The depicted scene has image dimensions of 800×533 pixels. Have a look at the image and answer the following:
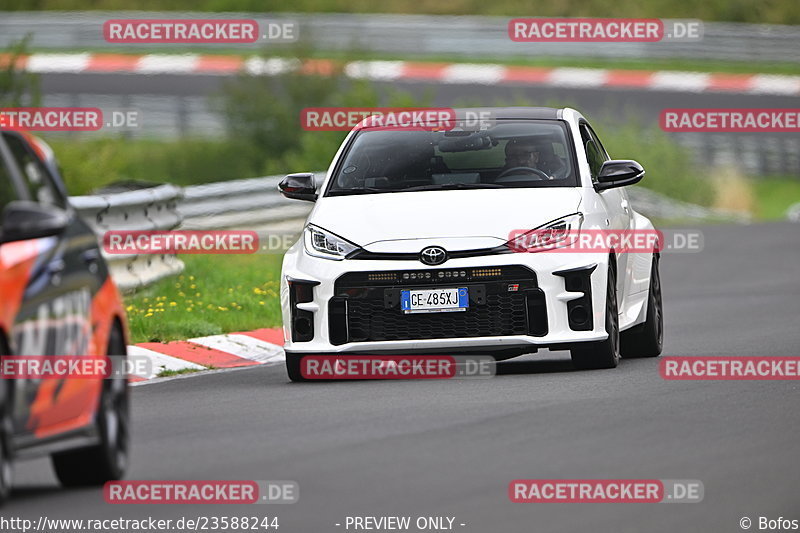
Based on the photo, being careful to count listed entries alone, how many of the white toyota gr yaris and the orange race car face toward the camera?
2

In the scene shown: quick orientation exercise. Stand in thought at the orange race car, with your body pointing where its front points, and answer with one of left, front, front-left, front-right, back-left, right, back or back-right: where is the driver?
back-left

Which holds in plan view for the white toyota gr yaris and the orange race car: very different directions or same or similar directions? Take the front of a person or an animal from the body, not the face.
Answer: same or similar directions

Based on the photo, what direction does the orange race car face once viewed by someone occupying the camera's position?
facing the viewer

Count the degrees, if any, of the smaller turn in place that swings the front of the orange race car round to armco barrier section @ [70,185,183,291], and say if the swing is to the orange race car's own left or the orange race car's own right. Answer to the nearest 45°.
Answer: approximately 180°

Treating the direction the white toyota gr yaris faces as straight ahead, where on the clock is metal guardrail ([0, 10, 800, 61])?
The metal guardrail is roughly at 6 o'clock from the white toyota gr yaris.

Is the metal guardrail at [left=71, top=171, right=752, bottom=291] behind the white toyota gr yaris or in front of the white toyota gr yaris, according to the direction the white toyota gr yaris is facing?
behind

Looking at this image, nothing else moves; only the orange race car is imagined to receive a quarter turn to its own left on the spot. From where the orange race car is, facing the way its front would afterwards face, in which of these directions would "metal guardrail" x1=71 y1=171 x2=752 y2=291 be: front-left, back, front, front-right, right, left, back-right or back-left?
left

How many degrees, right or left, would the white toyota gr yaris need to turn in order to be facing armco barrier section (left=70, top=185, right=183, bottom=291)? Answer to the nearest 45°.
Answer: approximately 135° to its right
